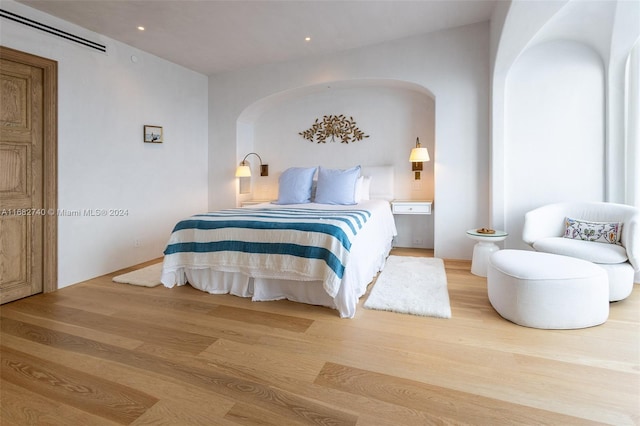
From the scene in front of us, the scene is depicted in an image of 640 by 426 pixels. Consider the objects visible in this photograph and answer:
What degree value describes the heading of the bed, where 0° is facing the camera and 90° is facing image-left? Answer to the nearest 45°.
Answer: approximately 45°

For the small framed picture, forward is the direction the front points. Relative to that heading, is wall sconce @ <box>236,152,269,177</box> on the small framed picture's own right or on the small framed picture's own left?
on the small framed picture's own left

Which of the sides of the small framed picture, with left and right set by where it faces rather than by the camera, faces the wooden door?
right

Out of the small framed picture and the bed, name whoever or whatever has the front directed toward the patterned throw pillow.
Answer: the small framed picture

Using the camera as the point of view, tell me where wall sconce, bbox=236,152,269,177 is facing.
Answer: facing the viewer and to the left of the viewer

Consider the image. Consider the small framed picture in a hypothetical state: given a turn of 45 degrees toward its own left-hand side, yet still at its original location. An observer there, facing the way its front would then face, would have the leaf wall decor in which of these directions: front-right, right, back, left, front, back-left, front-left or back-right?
front

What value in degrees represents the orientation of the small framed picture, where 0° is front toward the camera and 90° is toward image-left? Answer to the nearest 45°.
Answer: approximately 315°

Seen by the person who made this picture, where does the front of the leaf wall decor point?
facing the viewer

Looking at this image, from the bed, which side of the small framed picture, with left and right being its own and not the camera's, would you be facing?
front

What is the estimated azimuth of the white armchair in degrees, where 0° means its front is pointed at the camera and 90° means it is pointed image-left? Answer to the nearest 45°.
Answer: approximately 45°

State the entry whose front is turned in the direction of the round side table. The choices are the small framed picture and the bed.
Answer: the small framed picture

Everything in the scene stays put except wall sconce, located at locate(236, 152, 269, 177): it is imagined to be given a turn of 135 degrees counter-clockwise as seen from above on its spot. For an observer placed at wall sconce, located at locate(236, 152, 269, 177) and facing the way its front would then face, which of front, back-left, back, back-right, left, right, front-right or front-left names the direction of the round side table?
front-right

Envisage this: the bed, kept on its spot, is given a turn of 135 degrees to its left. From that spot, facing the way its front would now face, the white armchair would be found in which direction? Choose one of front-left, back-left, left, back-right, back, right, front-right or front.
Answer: front
